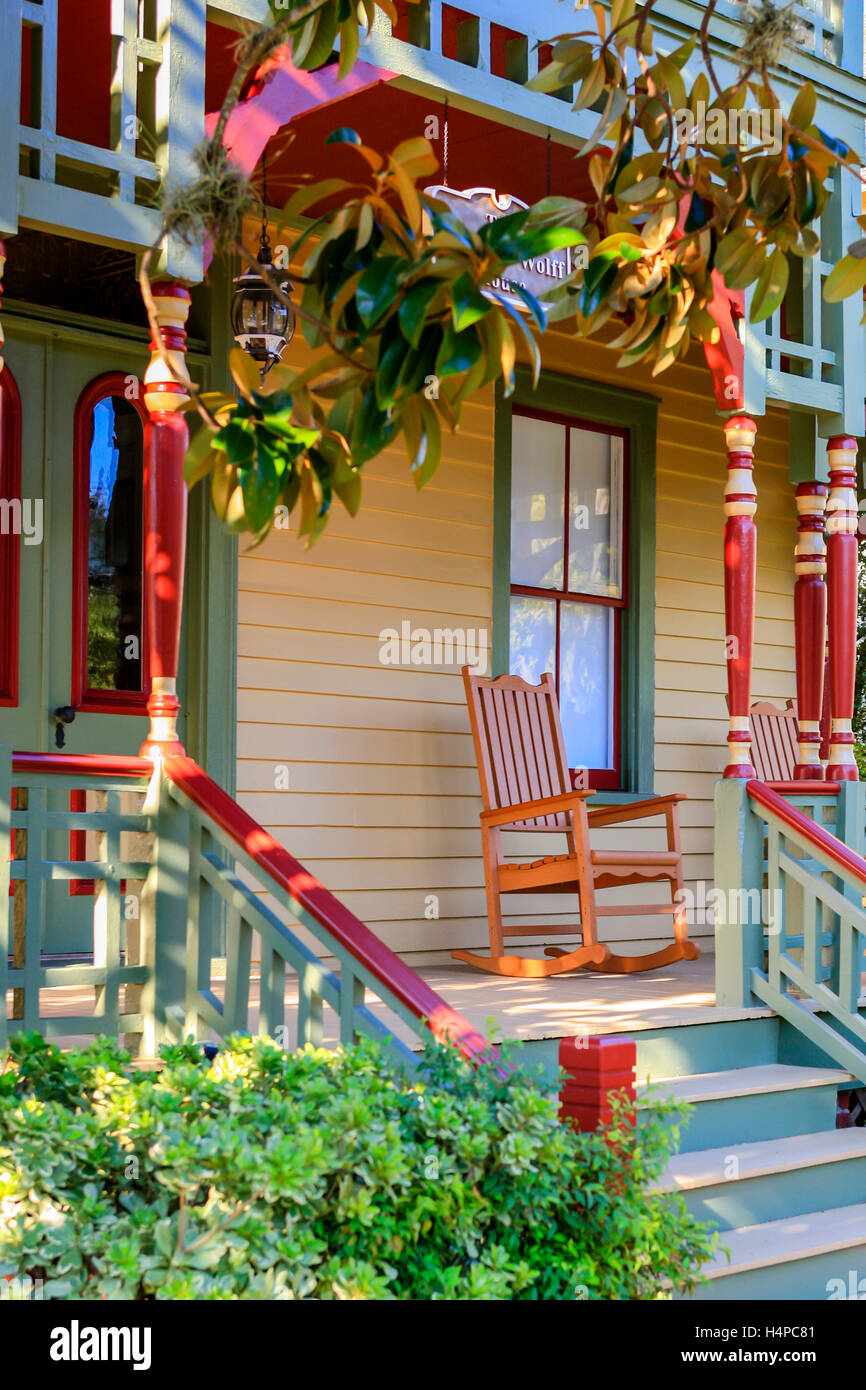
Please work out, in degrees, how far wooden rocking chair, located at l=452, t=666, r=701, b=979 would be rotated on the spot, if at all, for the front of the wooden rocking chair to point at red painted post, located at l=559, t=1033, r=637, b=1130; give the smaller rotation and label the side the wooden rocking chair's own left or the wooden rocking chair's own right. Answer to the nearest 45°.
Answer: approximately 45° to the wooden rocking chair's own right

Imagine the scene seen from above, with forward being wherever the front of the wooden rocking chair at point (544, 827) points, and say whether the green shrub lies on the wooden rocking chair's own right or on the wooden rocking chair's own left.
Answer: on the wooden rocking chair's own right

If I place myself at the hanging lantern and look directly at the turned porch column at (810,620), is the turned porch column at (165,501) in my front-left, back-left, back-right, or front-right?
back-right

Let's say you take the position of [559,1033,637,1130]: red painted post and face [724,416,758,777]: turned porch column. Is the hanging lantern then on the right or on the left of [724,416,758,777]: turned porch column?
left

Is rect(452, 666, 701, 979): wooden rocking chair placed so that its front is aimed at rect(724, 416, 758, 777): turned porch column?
yes

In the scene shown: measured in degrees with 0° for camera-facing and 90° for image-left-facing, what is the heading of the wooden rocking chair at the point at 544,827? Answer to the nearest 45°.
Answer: approximately 315°
